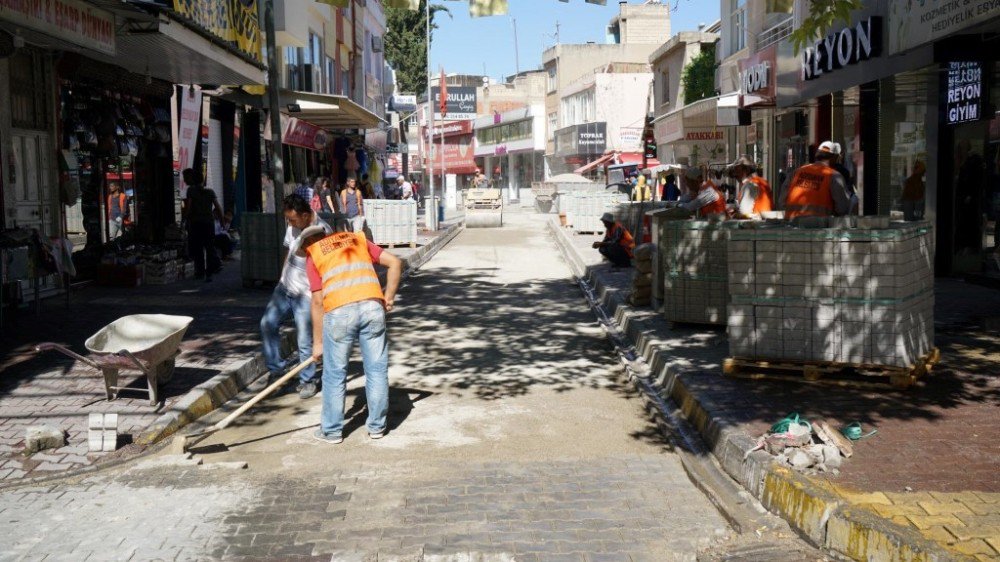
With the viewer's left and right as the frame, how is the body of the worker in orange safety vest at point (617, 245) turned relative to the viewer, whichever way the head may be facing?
facing to the left of the viewer

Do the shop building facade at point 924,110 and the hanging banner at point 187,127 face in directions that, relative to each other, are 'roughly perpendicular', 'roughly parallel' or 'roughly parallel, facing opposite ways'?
roughly perpendicular

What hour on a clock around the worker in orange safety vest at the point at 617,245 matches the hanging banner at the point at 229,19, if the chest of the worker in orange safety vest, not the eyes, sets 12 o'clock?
The hanging banner is roughly at 11 o'clock from the worker in orange safety vest.

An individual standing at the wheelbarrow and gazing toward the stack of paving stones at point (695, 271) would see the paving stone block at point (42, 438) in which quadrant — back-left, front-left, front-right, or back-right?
back-right

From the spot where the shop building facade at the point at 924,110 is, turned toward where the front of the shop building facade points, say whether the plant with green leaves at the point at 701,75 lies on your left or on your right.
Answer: on your right

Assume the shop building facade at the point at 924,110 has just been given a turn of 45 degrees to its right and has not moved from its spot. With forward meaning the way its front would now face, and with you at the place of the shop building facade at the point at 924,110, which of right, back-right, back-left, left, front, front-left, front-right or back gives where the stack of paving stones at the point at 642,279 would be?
front-left

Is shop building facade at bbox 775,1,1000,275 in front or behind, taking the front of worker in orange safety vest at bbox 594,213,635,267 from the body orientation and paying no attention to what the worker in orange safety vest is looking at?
behind

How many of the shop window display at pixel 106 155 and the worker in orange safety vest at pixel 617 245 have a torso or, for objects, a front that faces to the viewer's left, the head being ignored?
1

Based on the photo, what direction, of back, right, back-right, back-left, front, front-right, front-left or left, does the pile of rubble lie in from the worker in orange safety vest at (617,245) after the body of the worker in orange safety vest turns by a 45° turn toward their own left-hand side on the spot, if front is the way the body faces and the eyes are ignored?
front-left

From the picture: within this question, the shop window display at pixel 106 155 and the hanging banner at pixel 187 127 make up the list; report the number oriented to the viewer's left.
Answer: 0

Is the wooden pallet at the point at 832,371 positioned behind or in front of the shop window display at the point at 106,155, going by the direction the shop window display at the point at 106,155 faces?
in front

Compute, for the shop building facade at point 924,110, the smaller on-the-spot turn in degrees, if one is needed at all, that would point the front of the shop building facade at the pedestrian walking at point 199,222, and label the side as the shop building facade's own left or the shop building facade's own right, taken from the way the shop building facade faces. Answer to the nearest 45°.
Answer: approximately 45° to the shop building facade's own right

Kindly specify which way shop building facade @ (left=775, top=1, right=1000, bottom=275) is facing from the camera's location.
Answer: facing the viewer and to the left of the viewer

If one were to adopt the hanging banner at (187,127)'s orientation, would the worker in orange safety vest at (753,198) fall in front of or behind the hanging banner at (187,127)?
in front

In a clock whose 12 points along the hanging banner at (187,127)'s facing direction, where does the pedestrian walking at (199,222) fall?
The pedestrian walking is roughly at 12 o'clock from the hanging banner.

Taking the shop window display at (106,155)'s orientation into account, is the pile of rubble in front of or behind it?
in front

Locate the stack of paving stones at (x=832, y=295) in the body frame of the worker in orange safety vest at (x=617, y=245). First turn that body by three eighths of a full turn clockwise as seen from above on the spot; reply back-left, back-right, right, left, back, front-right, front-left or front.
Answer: back-right

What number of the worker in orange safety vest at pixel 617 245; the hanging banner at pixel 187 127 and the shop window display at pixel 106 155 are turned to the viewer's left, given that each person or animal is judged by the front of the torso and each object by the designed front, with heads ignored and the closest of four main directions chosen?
1

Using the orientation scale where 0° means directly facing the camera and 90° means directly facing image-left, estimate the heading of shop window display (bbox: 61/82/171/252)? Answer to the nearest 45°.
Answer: approximately 315°
